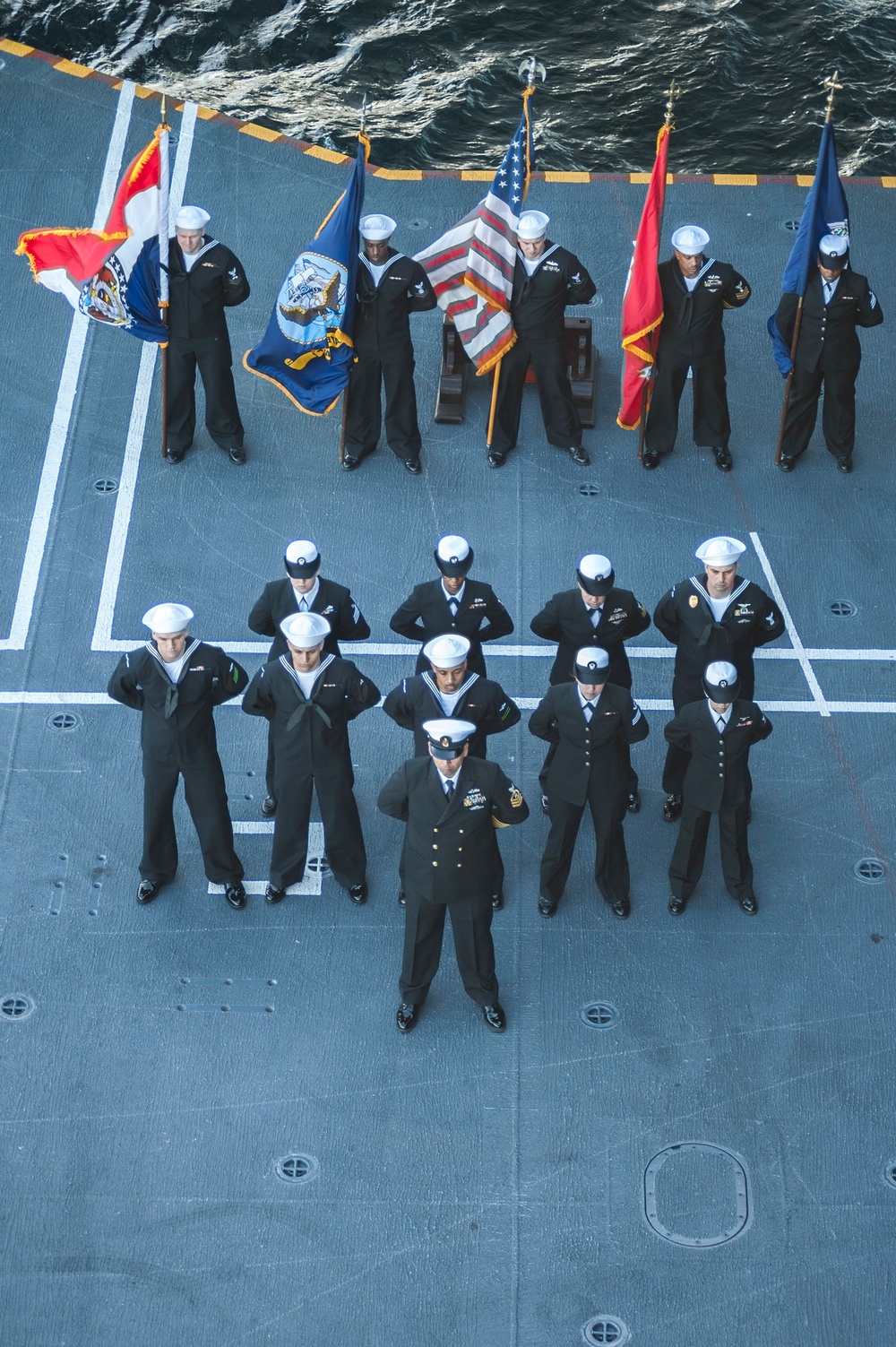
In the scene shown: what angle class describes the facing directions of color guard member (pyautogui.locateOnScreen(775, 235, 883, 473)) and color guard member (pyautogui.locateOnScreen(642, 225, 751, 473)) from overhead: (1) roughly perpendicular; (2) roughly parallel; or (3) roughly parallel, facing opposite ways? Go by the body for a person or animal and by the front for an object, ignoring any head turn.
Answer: roughly parallel

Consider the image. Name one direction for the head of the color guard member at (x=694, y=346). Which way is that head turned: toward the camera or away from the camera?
toward the camera

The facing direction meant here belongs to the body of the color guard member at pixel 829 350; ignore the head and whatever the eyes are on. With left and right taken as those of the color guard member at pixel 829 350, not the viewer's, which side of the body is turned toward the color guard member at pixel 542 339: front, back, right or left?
right

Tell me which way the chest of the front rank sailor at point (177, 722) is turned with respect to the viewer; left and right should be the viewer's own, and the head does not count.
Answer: facing the viewer

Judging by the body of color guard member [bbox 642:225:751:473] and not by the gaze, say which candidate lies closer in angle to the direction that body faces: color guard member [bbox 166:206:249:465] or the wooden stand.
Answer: the color guard member

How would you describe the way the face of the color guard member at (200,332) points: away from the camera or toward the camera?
toward the camera

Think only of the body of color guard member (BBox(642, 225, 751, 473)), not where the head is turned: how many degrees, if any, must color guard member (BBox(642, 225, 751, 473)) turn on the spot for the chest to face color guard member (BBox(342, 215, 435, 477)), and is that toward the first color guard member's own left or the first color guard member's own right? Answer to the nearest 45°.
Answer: approximately 90° to the first color guard member's own right

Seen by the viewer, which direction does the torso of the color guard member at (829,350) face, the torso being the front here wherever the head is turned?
toward the camera

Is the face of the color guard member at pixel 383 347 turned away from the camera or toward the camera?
toward the camera

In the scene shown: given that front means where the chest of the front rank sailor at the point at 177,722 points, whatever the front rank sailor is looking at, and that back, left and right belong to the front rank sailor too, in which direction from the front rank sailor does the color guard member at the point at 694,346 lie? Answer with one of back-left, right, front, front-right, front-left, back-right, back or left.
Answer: back-left

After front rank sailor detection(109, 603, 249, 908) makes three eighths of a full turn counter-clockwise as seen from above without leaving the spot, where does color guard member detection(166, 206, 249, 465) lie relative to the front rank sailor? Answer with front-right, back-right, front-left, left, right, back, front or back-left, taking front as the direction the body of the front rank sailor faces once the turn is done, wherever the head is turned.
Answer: front-left

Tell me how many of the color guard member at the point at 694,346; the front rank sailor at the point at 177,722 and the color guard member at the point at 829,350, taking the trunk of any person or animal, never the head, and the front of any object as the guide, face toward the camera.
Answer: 3

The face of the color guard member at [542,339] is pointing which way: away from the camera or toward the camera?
toward the camera

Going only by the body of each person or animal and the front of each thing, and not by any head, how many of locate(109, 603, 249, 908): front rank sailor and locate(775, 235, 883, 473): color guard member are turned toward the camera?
2

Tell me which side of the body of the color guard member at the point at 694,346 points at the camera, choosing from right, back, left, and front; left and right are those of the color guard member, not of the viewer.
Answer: front
